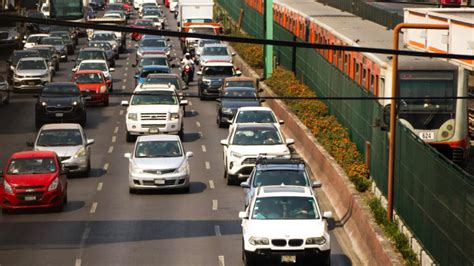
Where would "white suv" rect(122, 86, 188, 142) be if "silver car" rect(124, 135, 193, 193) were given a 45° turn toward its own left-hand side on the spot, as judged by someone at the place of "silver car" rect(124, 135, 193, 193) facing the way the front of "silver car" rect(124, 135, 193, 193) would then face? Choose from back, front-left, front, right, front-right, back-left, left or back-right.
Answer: back-left

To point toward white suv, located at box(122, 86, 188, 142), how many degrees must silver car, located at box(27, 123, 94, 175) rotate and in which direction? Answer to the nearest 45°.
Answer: approximately 135° to its left

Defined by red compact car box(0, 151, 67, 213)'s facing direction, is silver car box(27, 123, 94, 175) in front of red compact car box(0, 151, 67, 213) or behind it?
behind

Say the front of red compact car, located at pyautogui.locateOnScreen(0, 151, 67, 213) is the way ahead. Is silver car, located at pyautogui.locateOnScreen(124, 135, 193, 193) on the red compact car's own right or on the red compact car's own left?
on the red compact car's own left

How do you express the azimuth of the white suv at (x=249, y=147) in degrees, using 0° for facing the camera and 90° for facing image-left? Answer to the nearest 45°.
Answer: approximately 0°

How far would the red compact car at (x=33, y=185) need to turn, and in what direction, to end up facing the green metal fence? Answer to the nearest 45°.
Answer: approximately 45° to its left

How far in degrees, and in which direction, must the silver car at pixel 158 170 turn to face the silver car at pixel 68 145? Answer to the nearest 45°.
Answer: approximately 135° to its right
